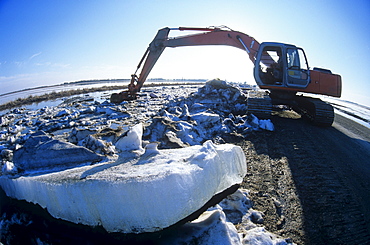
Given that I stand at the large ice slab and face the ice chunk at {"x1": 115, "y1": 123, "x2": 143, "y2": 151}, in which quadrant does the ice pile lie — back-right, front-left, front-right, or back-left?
front-right

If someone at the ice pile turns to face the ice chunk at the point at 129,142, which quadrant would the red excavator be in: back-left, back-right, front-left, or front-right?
back-left

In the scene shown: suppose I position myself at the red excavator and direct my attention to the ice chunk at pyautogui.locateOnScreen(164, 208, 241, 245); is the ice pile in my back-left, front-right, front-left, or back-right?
front-right

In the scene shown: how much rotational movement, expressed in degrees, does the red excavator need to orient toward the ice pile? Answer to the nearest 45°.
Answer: approximately 45° to its left

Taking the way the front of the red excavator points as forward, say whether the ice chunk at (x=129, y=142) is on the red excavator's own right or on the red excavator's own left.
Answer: on the red excavator's own left

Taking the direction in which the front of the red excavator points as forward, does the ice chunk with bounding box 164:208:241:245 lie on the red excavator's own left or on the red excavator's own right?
on the red excavator's own left

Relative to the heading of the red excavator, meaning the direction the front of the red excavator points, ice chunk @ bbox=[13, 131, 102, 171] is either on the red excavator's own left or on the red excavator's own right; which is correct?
on the red excavator's own left

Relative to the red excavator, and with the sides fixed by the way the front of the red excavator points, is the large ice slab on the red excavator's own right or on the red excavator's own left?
on the red excavator's own left

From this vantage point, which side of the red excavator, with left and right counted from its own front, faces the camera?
left

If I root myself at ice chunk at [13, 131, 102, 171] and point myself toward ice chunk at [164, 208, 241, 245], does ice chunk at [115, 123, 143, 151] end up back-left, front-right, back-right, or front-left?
front-left
